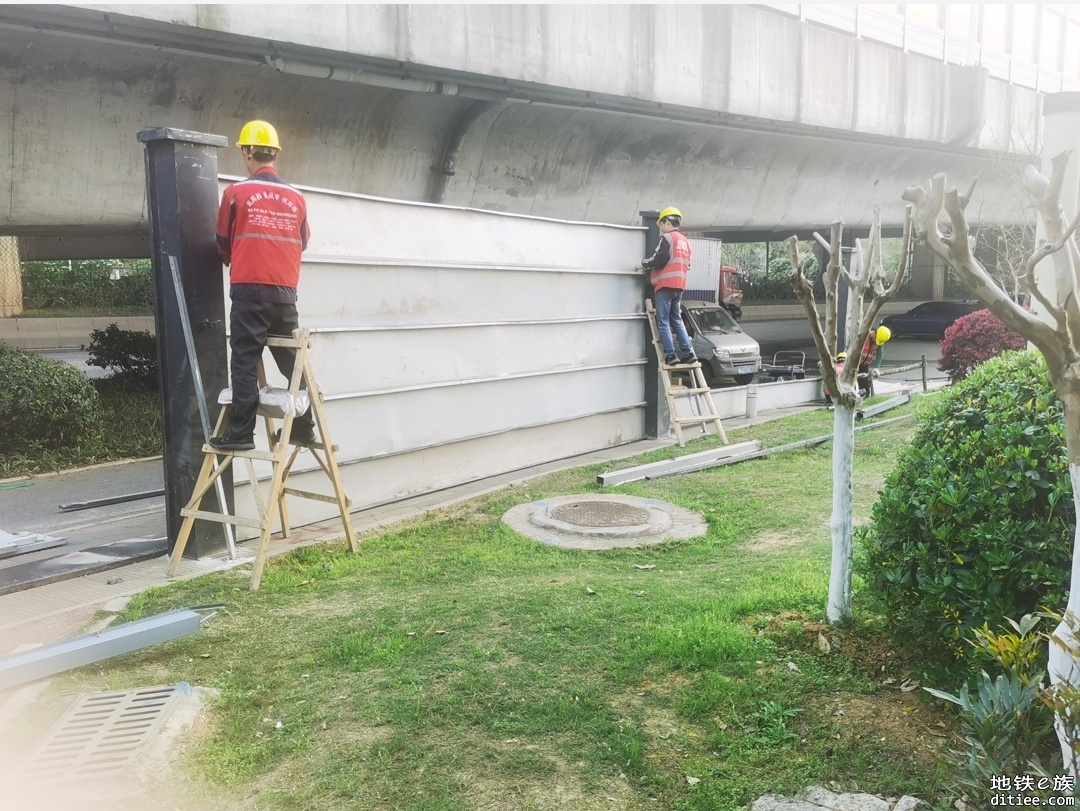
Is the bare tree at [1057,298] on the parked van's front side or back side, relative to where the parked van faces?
on the front side

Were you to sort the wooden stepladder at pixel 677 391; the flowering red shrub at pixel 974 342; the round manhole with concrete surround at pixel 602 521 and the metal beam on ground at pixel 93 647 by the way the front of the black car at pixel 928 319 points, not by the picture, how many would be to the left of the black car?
4

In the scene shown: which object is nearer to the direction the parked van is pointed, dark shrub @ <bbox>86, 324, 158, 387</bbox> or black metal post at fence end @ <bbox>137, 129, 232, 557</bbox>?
the black metal post at fence end

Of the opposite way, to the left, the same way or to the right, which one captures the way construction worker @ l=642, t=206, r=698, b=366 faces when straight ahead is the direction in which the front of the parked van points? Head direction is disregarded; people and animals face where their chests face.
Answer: the opposite way

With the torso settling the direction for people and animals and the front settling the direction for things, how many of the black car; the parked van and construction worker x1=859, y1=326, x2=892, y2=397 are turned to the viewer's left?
1

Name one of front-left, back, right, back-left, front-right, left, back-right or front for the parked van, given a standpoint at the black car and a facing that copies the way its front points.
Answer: left

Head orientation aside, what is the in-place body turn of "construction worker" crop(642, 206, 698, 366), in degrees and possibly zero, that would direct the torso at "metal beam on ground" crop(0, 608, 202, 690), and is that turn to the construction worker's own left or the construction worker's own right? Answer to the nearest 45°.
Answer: approximately 135° to the construction worker's own left

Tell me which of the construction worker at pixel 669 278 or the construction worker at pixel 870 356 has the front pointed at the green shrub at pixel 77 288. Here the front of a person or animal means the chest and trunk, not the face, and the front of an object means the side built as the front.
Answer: the construction worker at pixel 669 278

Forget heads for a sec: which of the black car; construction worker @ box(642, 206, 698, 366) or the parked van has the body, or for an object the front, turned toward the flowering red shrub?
the parked van

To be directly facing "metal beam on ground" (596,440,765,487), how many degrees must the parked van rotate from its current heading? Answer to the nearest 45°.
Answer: approximately 45° to its right

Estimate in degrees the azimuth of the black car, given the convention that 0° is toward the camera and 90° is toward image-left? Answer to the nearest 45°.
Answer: approximately 90°
